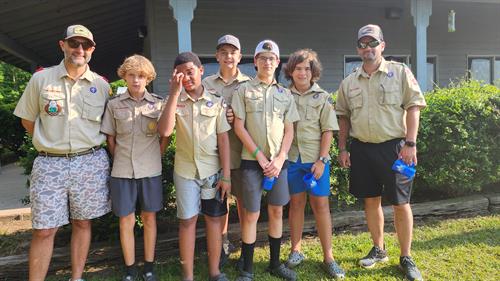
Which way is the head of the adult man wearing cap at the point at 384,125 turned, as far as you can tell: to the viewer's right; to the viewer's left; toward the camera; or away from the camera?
toward the camera

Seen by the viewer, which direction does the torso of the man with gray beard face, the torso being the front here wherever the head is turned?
toward the camera

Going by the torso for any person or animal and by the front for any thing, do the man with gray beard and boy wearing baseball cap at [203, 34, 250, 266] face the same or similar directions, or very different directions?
same or similar directions

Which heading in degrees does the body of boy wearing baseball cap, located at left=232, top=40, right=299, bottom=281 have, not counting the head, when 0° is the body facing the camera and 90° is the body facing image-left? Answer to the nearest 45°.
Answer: approximately 0°

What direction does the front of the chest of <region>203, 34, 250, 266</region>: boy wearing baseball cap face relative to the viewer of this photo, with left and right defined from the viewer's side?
facing the viewer

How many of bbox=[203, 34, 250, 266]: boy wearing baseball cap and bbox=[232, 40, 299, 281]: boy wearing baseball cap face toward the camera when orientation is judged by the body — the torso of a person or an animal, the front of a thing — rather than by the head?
2

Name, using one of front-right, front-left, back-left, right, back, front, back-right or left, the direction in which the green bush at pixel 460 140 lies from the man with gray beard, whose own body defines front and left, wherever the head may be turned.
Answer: left

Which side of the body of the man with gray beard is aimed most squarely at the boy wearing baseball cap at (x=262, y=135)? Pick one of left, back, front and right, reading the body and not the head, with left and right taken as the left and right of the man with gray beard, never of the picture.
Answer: left

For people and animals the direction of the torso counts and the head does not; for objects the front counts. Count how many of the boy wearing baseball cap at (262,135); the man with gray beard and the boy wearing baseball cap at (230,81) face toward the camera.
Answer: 3

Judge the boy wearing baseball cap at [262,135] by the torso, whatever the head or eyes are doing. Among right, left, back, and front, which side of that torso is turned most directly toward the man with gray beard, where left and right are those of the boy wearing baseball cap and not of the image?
right

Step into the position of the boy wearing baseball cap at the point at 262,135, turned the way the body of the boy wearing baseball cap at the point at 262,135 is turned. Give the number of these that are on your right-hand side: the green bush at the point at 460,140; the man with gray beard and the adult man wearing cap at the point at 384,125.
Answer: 1

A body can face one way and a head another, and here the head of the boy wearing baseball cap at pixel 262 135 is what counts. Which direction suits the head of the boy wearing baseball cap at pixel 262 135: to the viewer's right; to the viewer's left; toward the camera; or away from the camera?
toward the camera
